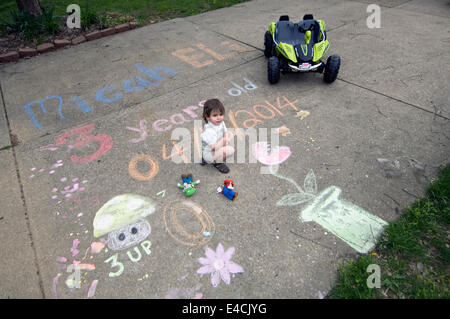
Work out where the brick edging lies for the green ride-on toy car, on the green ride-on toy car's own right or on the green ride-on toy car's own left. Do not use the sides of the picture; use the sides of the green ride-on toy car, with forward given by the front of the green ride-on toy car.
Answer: on the green ride-on toy car's own right

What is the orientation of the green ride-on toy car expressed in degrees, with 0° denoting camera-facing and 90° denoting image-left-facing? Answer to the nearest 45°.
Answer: approximately 0°

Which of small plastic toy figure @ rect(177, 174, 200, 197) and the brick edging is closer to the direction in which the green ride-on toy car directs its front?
the small plastic toy figure

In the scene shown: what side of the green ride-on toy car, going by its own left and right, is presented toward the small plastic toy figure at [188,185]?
front

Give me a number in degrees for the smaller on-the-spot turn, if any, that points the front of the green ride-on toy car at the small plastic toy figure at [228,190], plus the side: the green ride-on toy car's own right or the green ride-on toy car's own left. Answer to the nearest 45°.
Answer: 0° — it already faces it

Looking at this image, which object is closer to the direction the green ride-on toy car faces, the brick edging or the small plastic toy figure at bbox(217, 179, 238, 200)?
the small plastic toy figure
